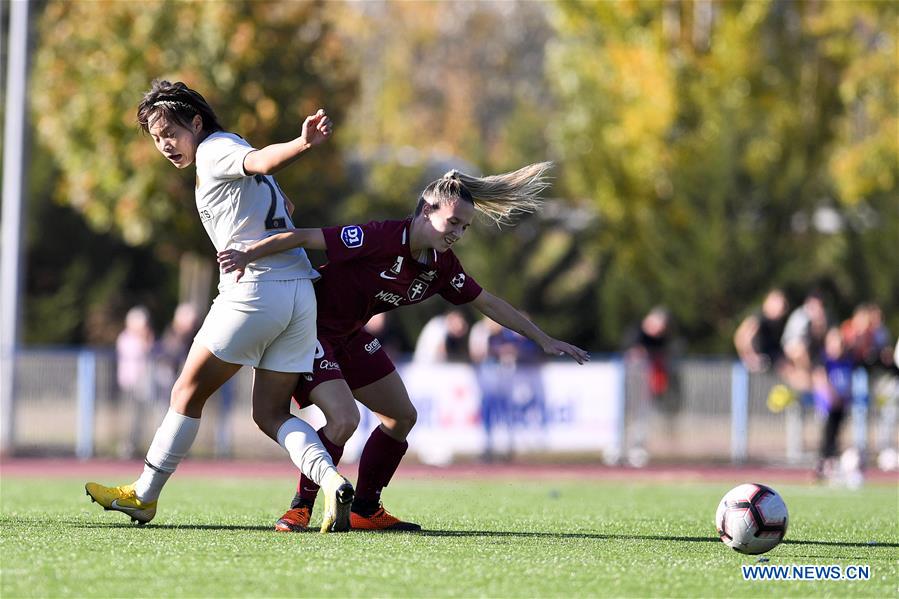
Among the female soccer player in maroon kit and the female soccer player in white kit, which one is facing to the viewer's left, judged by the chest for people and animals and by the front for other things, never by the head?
the female soccer player in white kit

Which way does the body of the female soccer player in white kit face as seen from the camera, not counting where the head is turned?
to the viewer's left

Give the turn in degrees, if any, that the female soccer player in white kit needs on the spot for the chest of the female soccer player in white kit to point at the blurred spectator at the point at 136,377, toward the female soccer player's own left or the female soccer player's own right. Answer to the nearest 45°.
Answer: approximately 90° to the female soccer player's own right

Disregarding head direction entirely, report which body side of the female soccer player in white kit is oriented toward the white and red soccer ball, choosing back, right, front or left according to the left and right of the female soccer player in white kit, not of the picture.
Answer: back

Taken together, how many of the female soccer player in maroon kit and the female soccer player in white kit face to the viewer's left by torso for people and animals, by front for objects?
1

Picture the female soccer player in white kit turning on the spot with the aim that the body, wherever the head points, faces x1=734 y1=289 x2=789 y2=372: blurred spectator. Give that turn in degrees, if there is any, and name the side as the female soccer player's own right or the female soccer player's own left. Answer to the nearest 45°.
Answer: approximately 135° to the female soccer player's own right

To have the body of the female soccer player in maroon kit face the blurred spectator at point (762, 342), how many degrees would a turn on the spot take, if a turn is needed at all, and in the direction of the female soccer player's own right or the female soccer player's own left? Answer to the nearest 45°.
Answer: approximately 90° to the female soccer player's own left

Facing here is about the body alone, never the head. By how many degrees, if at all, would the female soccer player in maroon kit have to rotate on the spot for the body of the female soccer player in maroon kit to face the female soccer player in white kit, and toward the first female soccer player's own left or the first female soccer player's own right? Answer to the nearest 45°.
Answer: approximately 90° to the first female soccer player's own right

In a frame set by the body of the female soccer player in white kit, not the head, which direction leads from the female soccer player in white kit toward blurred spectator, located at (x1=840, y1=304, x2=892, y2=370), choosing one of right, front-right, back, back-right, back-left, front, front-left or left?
back-right

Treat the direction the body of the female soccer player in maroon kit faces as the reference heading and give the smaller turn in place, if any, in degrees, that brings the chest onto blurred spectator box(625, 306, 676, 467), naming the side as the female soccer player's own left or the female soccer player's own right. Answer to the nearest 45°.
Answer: approximately 135° to the female soccer player's own left

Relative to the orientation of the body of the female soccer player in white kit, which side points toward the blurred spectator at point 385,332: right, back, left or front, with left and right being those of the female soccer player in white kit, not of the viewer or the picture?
right
